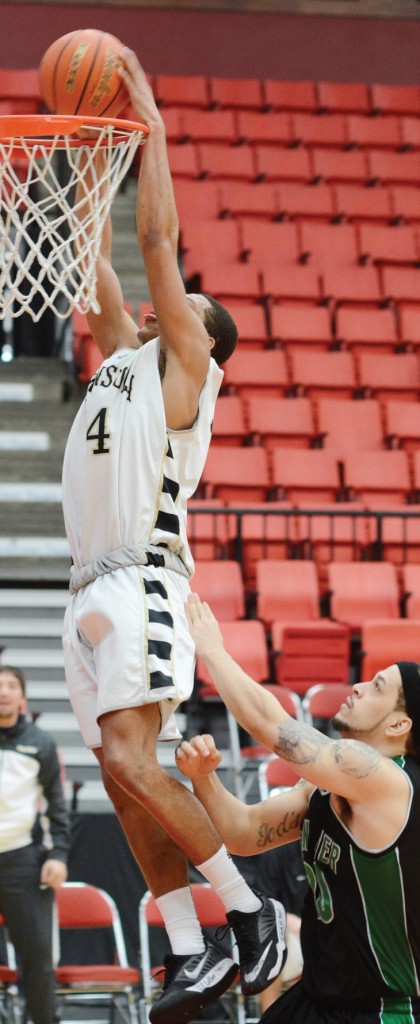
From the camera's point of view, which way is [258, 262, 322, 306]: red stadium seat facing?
toward the camera

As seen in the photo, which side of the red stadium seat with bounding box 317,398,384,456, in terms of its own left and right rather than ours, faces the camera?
front

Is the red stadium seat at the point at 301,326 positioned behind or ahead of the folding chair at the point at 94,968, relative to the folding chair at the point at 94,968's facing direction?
behind

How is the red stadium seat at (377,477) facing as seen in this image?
toward the camera

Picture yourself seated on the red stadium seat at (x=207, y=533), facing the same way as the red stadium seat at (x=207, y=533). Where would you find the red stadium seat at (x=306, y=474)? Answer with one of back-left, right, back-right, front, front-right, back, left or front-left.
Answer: back-left

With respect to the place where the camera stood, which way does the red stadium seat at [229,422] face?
facing the viewer

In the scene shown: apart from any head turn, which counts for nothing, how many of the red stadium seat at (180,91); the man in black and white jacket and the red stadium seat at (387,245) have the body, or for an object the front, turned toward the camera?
3

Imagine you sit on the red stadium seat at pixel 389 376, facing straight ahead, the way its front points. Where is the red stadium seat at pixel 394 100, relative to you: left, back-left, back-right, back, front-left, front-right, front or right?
back

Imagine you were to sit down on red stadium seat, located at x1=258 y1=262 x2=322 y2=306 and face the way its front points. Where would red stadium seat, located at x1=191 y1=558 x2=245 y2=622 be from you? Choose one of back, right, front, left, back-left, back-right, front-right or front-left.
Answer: front

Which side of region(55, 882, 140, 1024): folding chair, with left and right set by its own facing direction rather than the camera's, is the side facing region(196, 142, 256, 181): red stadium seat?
back

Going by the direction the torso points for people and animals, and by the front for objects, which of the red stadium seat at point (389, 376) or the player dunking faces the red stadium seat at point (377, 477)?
the red stadium seat at point (389, 376)

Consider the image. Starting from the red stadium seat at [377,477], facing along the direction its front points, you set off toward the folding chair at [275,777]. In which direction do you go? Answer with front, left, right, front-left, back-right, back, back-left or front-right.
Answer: front
